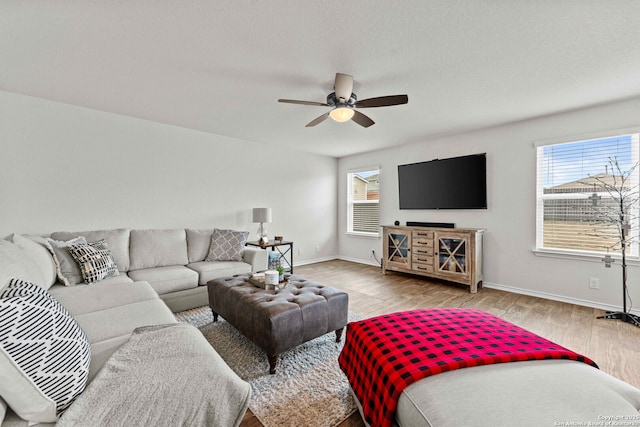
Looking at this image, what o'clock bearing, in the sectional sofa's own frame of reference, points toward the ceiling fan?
The ceiling fan is roughly at 11 o'clock from the sectional sofa.

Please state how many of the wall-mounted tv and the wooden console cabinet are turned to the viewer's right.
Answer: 0

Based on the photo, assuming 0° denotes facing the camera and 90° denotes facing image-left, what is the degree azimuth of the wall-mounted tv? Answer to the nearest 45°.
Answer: approximately 45°

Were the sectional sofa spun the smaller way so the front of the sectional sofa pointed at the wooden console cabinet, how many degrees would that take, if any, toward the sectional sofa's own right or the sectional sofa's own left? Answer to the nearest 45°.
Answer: approximately 45° to the sectional sofa's own left

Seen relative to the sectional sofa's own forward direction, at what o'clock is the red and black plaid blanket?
The red and black plaid blanket is roughly at 12 o'clock from the sectional sofa.

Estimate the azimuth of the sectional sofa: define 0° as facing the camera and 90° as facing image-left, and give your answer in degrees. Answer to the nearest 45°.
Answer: approximately 315°

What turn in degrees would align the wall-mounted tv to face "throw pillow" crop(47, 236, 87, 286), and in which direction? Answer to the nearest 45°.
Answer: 0° — it already faces it

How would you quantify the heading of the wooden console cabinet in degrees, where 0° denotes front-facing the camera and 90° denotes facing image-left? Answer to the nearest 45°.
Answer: approximately 45°

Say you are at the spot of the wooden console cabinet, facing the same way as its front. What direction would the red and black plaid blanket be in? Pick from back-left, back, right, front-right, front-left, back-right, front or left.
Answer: front-left

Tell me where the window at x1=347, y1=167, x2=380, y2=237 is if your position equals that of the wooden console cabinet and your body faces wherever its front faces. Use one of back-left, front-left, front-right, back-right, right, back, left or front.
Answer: right
